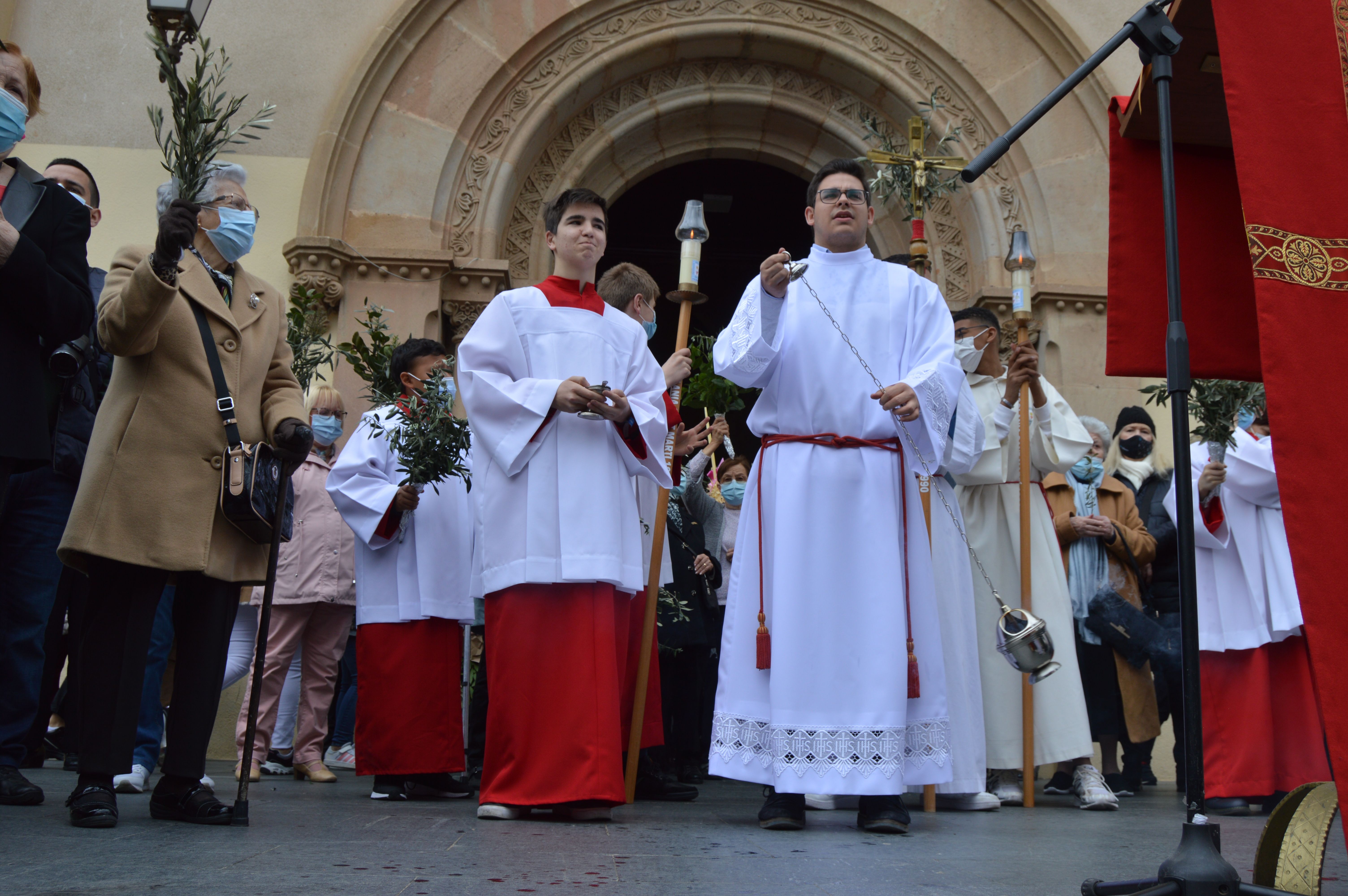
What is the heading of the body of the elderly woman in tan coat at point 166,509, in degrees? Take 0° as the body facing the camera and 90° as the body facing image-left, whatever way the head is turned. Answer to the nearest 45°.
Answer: approximately 315°

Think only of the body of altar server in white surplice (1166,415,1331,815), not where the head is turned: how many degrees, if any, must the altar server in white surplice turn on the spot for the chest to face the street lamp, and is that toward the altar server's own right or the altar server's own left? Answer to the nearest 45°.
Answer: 0° — they already face it

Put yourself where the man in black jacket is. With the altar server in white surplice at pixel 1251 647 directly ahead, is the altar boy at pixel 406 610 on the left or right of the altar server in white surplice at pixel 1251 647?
left

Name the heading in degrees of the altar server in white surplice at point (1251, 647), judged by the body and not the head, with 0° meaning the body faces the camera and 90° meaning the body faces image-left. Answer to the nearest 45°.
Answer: approximately 45°

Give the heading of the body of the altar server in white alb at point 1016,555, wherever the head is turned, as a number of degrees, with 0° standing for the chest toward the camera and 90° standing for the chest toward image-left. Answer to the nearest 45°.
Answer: approximately 0°

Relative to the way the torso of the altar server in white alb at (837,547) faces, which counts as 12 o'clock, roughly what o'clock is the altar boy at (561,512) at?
The altar boy is roughly at 3 o'clock from the altar server in white alb.

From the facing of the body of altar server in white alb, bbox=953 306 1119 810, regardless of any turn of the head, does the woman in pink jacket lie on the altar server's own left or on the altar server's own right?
on the altar server's own right

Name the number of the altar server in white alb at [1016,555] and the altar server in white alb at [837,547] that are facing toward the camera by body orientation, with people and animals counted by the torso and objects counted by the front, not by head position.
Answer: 2

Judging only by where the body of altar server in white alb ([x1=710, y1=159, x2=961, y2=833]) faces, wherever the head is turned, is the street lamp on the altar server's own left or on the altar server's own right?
on the altar server's own right

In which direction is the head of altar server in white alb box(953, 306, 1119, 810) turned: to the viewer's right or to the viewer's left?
to the viewer's left

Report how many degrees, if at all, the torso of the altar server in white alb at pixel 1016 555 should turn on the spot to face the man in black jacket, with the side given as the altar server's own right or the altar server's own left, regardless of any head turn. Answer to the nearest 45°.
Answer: approximately 45° to the altar server's own right
